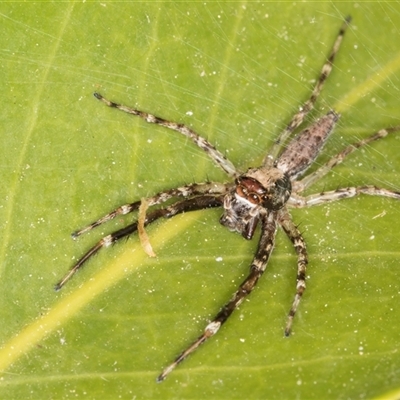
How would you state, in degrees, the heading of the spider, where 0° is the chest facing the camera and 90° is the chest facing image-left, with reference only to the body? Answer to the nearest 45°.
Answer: approximately 45°
